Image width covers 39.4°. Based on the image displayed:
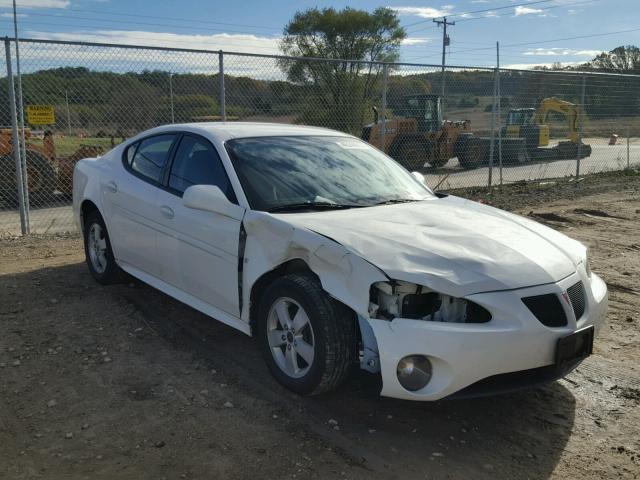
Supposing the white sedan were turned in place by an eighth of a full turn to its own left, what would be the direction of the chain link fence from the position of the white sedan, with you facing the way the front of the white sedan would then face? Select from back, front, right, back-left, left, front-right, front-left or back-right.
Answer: left

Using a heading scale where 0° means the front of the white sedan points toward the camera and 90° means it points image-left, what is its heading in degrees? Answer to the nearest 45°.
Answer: approximately 315°

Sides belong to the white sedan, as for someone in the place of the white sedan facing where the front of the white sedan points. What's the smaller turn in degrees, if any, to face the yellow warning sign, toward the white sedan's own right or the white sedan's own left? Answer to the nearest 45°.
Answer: approximately 180°

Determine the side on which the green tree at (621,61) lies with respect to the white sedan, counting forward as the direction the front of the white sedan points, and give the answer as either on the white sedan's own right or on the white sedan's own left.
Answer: on the white sedan's own left

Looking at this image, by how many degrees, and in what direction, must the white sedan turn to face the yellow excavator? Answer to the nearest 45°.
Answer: approximately 135° to its left
